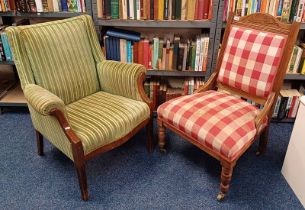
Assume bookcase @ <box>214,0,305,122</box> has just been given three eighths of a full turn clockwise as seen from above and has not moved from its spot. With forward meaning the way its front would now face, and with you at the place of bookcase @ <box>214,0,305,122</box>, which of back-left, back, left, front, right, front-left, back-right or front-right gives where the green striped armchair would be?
left

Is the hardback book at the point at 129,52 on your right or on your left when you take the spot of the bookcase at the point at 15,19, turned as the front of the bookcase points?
on your left

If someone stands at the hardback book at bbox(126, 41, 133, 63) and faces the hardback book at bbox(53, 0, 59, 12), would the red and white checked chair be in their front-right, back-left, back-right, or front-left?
back-left

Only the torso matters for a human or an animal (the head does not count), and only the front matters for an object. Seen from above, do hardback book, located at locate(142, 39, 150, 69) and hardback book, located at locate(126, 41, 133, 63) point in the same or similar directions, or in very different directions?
same or similar directions

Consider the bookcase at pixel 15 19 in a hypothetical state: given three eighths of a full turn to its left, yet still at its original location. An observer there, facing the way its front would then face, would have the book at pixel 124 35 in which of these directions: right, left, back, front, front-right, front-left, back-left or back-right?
right

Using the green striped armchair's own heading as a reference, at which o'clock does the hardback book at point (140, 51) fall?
The hardback book is roughly at 9 o'clock from the green striped armchair.
